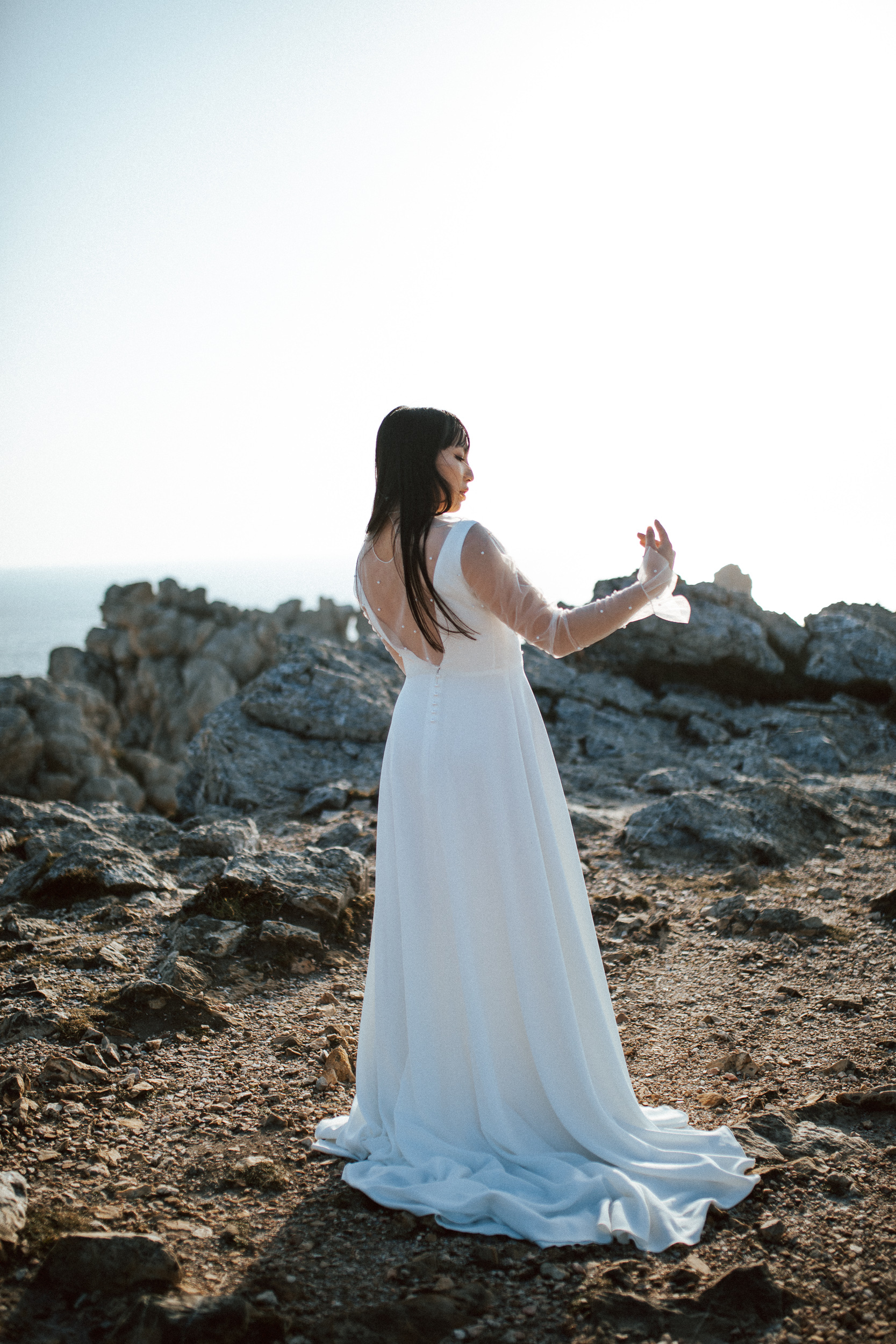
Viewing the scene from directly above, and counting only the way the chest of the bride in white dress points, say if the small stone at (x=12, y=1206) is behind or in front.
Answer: behind

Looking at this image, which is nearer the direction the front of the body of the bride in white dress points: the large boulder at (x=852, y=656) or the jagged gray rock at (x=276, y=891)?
the large boulder

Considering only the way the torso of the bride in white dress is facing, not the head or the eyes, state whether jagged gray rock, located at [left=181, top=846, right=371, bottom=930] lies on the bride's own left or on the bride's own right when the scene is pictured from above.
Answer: on the bride's own left

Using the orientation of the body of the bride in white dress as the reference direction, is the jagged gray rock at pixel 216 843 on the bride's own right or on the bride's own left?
on the bride's own left

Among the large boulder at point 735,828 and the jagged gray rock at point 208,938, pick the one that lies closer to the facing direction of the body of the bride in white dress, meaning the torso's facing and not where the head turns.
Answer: the large boulder

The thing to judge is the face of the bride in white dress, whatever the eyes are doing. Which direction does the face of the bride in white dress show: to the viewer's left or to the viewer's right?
to the viewer's right

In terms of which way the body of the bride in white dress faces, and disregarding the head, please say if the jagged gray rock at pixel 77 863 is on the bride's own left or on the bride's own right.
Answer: on the bride's own left

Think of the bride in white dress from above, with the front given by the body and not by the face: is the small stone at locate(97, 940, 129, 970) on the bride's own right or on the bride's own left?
on the bride's own left

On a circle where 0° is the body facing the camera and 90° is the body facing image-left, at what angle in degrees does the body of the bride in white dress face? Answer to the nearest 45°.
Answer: approximately 225°

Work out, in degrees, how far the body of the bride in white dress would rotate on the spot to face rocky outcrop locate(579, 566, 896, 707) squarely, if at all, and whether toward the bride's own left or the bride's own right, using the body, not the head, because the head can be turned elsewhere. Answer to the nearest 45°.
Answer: approximately 45° to the bride's own left
